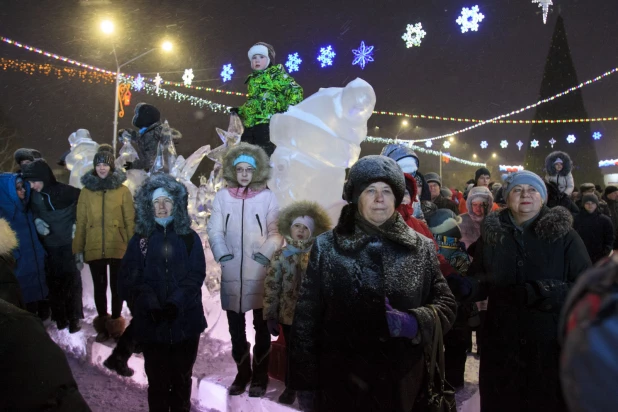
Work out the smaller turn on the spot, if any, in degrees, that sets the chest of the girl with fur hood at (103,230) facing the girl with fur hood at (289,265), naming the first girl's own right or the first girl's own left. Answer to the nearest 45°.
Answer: approximately 45° to the first girl's own left

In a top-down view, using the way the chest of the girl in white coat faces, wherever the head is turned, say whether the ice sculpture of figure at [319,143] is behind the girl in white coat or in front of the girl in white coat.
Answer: behind

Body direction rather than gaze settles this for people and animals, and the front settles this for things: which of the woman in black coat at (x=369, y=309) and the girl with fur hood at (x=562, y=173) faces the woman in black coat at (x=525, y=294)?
the girl with fur hood

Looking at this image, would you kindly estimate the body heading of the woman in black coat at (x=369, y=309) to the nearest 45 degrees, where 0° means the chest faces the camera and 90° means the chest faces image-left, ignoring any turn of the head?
approximately 0°

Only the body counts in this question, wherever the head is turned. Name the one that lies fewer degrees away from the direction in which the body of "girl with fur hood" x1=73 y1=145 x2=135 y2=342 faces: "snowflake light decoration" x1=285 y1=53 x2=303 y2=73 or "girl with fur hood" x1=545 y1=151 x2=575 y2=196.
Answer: the girl with fur hood

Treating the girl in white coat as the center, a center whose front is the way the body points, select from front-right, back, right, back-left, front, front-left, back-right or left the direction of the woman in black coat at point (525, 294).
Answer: front-left
